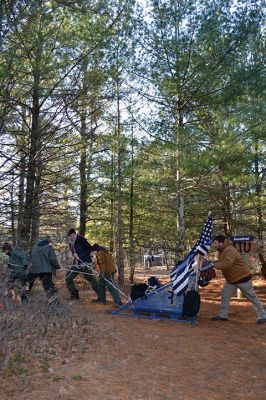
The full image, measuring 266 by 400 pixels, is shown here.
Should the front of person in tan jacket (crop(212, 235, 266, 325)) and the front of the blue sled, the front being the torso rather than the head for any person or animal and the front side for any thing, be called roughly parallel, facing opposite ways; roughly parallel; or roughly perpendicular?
roughly parallel

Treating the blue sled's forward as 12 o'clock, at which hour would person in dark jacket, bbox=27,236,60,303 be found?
The person in dark jacket is roughly at 12 o'clock from the blue sled.

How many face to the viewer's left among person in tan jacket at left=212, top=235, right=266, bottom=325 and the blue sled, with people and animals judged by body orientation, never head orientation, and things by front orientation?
2

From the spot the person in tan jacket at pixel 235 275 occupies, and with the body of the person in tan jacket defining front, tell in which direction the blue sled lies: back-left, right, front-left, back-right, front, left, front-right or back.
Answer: front

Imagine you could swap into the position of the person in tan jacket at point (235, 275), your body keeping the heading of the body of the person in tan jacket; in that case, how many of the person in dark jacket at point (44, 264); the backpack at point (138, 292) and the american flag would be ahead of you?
3

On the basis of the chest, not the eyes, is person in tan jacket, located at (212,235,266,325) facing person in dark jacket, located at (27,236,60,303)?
yes

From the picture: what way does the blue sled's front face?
to the viewer's left

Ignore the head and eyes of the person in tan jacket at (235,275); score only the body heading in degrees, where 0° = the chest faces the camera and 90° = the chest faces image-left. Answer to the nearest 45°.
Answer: approximately 90°

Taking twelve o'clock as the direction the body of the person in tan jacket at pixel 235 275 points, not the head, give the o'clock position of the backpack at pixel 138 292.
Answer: The backpack is roughly at 12 o'clock from the person in tan jacket.

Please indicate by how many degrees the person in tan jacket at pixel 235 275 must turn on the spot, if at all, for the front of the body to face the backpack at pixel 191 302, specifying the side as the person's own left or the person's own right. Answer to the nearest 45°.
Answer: approximately 45° to the person's own left
